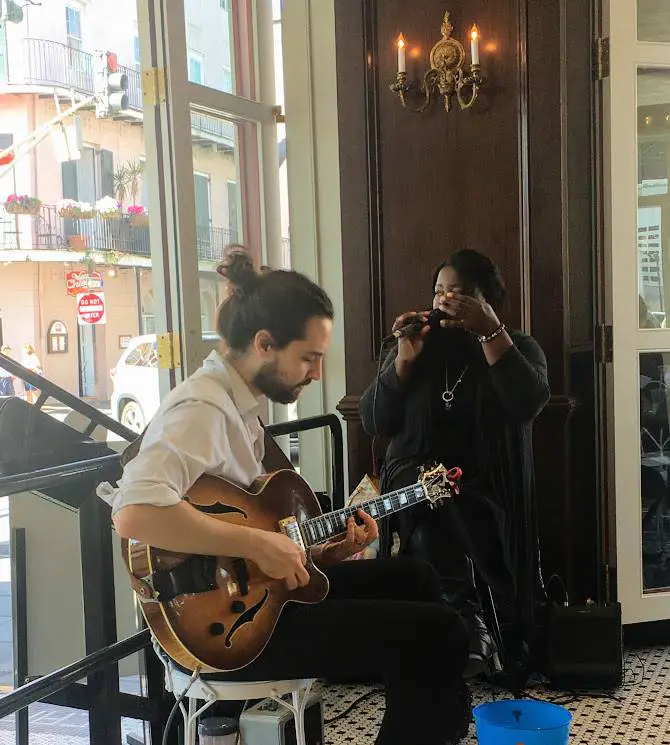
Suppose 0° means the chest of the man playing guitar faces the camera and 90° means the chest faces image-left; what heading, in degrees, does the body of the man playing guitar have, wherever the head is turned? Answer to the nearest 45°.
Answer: approximately 270°

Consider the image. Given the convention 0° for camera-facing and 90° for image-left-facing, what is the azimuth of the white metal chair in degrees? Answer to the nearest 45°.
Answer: approximately 270°

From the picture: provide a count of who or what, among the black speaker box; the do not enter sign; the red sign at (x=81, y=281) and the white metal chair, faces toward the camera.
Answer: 3

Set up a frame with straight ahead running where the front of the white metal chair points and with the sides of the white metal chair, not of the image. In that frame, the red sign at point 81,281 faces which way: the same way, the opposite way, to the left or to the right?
to the right

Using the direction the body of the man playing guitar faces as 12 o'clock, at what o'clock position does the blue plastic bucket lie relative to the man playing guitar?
The blue plastic bucket is roughly at 11 o'clock from the man playing guitar.
